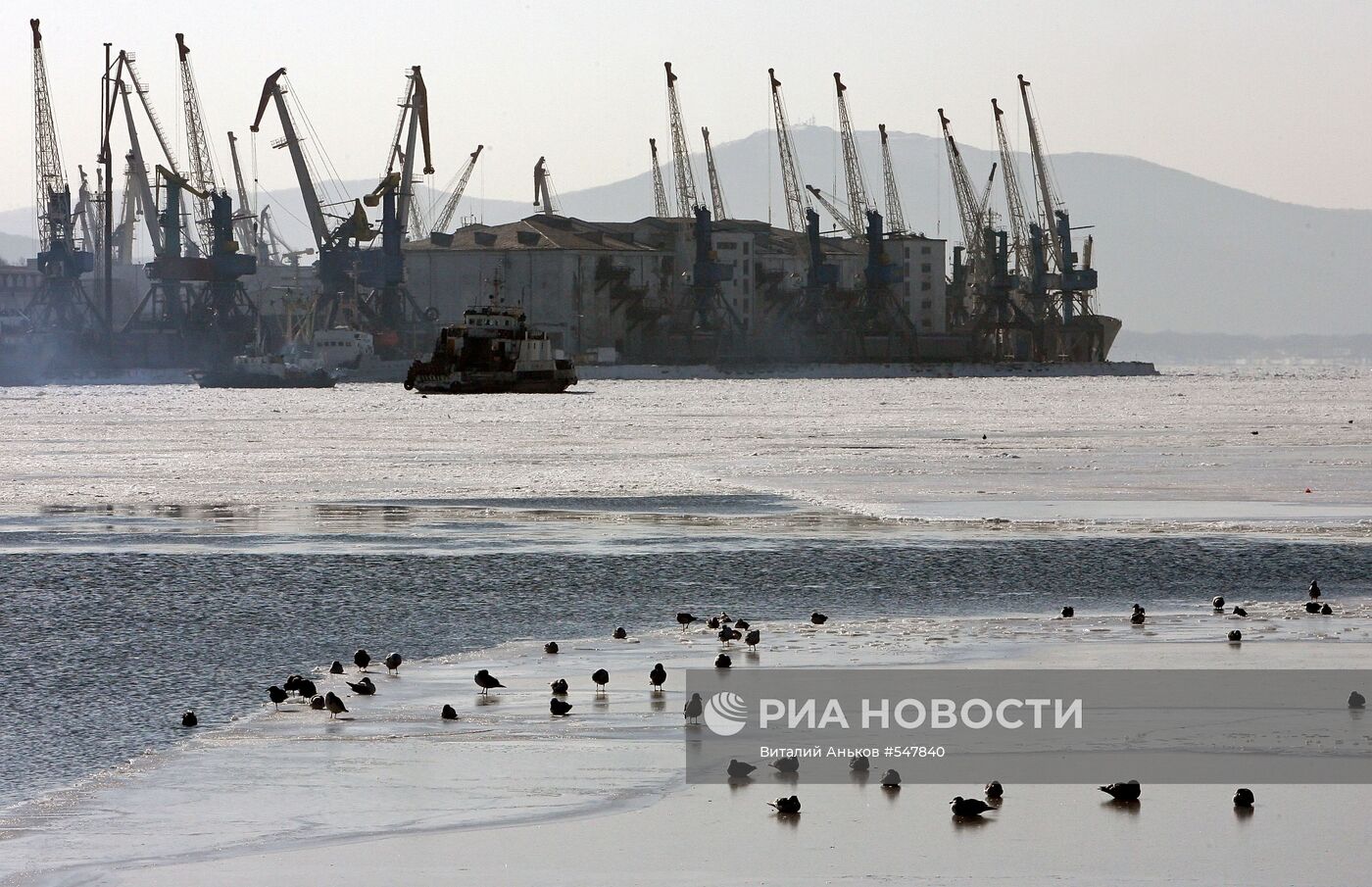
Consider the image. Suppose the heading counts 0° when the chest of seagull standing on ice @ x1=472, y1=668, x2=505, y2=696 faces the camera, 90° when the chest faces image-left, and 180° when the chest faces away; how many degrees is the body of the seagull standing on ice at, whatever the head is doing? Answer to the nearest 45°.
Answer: approximately 90°

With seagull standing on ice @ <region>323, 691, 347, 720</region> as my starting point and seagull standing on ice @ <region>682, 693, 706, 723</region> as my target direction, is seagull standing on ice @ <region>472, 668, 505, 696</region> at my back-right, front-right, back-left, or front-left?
front-left

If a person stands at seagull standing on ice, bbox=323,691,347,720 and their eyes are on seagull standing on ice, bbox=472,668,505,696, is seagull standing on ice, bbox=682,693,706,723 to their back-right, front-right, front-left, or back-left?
front-right

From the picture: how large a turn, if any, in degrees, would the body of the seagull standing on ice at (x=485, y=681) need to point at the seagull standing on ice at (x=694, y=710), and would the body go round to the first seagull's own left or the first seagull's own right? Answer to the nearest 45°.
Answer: approximately 135° to the first seagull's own left

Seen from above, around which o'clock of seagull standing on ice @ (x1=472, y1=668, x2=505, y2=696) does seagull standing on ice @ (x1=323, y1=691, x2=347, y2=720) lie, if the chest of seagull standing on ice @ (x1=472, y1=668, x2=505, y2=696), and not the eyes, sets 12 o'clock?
seagull standing on ice @ (x1=323, y1=691, x2=347, y2=720) is roughly at 11 o'clock from seagull standing on ice @ (x1=472, y1=668, x2=505, y2=696).

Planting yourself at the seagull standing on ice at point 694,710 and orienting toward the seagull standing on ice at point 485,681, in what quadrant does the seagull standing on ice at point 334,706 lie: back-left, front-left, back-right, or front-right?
front-left
